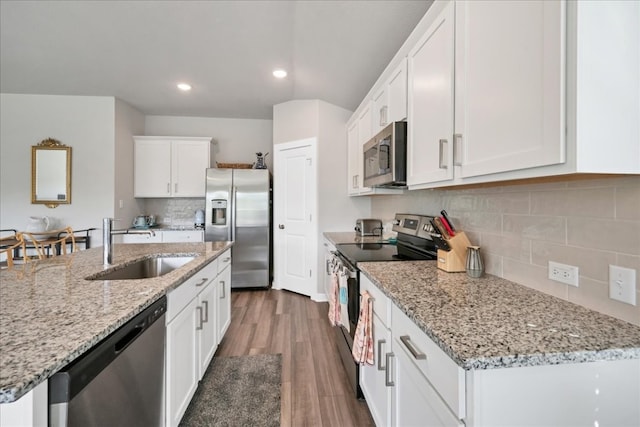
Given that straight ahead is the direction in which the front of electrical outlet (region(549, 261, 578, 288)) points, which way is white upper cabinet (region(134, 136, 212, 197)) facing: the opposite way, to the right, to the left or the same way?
to the left

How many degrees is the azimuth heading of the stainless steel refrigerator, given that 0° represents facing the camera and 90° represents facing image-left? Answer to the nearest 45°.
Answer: approximately 0°

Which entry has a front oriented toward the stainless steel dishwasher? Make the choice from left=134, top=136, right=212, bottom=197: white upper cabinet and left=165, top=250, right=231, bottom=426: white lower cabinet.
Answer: the white upper cabinet

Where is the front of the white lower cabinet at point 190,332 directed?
to the viewer's right

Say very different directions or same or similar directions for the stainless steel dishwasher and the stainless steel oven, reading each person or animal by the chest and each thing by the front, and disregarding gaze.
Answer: very different directions

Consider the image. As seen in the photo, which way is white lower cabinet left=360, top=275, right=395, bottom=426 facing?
to the viewer's left

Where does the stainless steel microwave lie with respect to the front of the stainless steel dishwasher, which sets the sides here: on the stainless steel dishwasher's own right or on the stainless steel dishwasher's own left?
on the stainless steel dishwasher's own left

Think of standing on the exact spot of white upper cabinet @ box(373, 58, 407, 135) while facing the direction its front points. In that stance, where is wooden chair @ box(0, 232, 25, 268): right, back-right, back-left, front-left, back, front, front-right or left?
front

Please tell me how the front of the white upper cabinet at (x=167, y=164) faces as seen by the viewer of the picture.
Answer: facing the viewer

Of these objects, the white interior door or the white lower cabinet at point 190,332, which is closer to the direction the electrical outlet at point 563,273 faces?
the white lower cabinet

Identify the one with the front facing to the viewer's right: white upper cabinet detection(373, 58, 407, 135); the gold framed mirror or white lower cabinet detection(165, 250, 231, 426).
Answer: the white lower cabinet

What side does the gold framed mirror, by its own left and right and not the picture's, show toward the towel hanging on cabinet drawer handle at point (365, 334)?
front

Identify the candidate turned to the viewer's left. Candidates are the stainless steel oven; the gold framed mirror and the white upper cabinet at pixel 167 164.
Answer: the stainless steel oven

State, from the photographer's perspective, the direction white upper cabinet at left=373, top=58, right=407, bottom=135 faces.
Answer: facing to the left of the viewer

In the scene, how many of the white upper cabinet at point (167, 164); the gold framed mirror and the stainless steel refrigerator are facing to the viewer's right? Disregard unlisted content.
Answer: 0

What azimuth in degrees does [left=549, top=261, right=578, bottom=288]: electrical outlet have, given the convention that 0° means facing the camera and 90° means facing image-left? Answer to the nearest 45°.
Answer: approximately 45°

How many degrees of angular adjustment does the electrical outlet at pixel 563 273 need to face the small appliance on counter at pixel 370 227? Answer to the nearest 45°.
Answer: approximately 90° to its right

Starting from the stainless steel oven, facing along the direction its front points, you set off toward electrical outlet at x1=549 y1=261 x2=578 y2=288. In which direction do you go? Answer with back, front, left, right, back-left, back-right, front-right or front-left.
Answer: back-left
